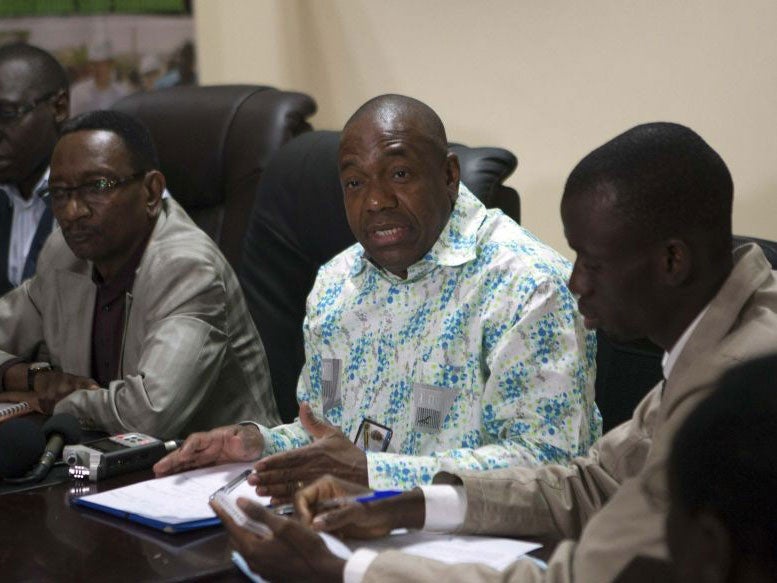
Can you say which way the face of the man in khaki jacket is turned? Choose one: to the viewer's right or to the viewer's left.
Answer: to the viewer's left

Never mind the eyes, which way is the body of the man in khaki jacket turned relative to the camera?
to the viewer's left

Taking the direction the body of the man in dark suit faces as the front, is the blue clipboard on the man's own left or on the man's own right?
on the man's own left

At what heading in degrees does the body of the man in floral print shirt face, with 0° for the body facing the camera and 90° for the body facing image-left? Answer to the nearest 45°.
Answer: approximately 45°

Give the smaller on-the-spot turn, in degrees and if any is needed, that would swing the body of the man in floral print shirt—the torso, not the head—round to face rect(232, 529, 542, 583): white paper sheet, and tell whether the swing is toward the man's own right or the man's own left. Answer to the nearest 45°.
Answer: approximately 45° to the man's own left

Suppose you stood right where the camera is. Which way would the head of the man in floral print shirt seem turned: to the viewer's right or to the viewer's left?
to the viewer's left

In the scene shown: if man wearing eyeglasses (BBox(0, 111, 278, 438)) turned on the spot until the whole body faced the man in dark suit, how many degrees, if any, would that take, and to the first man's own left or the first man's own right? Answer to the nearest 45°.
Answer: approximately 135° to the first man's own right

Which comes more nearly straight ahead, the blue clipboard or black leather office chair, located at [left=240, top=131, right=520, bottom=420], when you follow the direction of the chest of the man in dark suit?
the blue clipboard
